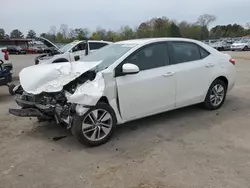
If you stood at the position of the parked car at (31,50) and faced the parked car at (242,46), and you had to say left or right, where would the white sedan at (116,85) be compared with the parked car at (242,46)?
right

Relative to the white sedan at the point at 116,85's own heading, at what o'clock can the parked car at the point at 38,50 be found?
The parked car is roughly at 4 o'clock from the white sedan.

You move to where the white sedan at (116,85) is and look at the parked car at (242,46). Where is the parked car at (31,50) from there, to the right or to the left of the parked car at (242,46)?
left

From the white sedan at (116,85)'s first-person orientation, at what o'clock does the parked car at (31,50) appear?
The parked car is roughly at 4 o'clock from the white sedan.

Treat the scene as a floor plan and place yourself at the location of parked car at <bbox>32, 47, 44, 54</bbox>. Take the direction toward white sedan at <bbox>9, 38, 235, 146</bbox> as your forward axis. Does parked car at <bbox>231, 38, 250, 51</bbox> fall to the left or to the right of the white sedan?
left

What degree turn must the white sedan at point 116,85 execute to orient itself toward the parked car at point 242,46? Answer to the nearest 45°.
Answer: approximately 180°

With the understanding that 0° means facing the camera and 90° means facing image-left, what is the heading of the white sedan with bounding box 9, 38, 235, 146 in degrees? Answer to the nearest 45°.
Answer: approximately 45°
